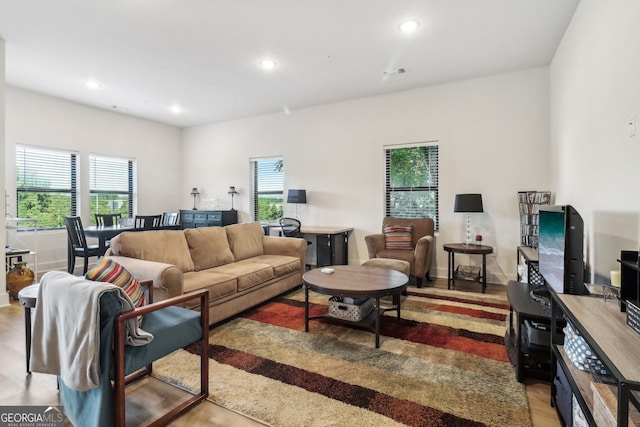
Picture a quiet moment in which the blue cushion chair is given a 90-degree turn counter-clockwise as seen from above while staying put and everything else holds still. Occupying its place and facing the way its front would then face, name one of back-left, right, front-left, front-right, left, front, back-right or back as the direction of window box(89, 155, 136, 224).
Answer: front-right

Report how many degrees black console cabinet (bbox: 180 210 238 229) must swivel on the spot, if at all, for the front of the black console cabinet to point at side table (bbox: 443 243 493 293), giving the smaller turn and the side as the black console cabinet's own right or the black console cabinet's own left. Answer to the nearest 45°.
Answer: approximately 90° to the black console cabinet's own left

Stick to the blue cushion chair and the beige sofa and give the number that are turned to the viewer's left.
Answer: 0

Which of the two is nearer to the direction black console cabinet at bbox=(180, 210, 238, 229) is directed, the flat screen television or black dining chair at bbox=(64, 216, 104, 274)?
the black dining chair

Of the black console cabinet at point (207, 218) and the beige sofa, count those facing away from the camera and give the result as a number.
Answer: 0

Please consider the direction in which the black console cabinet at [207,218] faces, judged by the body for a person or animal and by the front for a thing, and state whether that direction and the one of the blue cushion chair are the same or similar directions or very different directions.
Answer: very different directions

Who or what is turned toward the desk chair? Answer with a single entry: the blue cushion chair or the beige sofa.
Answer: the blue cushion chair

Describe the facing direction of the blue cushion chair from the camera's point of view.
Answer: facing away from the viewer and to the right of the viewer

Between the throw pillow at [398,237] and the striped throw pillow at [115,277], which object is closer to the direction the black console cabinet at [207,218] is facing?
the striped throw pillow
